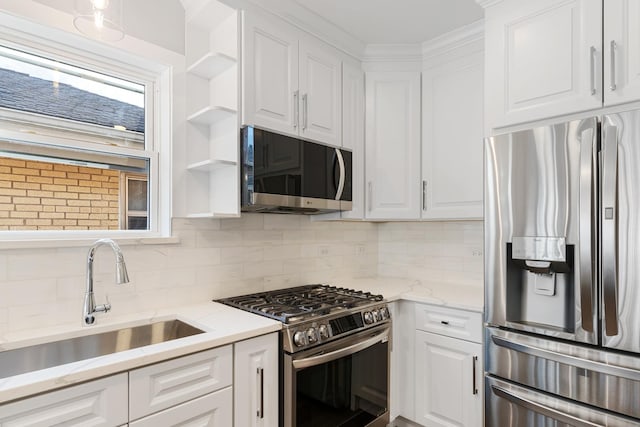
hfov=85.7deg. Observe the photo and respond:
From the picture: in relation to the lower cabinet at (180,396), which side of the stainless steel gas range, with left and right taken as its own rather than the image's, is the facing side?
right

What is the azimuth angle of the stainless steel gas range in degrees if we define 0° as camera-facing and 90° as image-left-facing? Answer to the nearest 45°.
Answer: approximately 315°

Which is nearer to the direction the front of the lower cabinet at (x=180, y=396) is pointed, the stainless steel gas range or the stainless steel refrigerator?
the stainless steel refrigerator

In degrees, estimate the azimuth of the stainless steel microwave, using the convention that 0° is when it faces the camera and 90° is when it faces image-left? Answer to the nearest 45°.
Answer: approximately 315°

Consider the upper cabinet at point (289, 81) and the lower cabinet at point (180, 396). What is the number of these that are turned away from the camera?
0

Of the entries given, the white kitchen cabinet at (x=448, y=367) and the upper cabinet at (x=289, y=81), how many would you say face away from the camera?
0

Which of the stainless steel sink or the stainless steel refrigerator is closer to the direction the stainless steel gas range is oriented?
the stainless steel refrigerator

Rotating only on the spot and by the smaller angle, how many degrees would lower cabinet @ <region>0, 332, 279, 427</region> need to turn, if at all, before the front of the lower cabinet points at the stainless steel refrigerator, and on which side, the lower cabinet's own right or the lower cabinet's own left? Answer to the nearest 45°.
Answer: approximately 45° to the lower cabinet's own left

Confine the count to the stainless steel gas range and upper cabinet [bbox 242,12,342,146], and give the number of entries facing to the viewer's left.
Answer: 0

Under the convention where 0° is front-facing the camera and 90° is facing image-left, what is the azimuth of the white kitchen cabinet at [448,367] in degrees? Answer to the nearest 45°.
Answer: approximately 45°

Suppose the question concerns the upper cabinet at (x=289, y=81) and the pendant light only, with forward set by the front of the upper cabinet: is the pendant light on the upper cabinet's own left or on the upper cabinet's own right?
on the upper cabinet's own right
